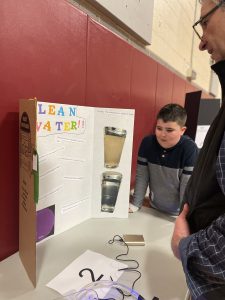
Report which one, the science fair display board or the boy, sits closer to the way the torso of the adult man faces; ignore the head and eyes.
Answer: the science fair display board

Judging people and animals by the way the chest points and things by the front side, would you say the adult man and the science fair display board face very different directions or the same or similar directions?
very different directions

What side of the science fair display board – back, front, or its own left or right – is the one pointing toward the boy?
left

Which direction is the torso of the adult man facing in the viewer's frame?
to the viewer's left

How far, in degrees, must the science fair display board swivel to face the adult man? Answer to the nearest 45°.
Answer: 0° — it already faces them

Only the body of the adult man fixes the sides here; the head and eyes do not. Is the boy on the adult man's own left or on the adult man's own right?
on the adult man's own right

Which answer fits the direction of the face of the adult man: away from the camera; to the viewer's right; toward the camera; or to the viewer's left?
to the viewer's left

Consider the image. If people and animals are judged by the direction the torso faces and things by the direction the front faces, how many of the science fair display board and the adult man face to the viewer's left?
1
